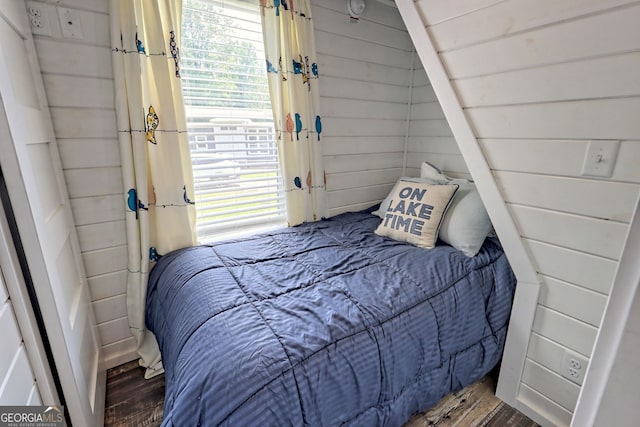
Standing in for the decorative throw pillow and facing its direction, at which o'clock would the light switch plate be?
The light switch plate is roughly at 9 o'clock from the decorative throw pillow.

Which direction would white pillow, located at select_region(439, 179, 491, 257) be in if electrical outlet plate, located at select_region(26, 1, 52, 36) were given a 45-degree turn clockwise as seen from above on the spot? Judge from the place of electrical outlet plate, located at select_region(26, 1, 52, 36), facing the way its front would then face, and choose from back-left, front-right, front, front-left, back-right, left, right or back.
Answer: left

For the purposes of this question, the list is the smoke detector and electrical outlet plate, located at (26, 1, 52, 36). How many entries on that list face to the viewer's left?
0

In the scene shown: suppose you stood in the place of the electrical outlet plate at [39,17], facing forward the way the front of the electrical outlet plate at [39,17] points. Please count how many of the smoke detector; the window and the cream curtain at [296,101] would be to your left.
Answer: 3

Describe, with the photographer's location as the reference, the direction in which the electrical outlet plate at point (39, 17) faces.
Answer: facing the viewer

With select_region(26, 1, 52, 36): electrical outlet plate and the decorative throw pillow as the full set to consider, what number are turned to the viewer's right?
0

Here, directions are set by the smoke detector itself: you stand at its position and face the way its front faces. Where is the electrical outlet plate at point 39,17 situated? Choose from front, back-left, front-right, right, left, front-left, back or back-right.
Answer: right

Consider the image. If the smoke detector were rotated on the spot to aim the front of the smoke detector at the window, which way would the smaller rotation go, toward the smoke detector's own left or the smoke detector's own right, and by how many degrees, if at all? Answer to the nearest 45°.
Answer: approximately 90° to the smoke detector's own right

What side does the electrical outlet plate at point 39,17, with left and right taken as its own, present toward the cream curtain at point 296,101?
left

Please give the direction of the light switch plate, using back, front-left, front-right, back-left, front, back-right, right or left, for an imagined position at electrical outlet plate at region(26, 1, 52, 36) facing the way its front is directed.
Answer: front-left

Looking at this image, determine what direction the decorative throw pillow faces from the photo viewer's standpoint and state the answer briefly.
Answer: facing the viewer and to the left of the viewer

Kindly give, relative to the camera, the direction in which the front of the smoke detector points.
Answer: facing the viewer and to the right of the viewer

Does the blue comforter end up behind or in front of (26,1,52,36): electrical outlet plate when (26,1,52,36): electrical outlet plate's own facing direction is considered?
in front

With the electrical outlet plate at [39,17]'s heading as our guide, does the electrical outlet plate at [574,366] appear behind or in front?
in front
